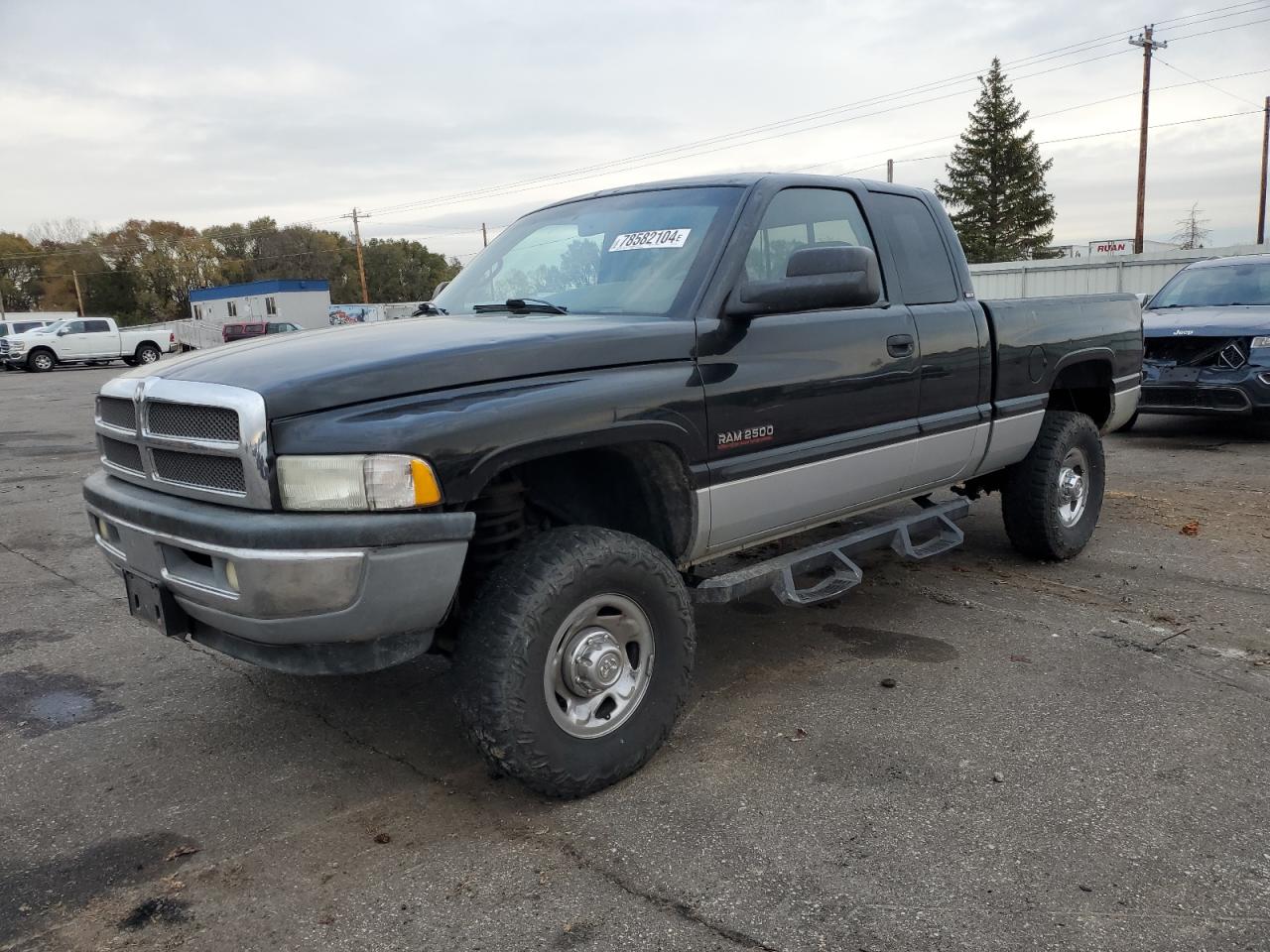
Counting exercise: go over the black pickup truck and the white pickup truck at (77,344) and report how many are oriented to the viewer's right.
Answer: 0

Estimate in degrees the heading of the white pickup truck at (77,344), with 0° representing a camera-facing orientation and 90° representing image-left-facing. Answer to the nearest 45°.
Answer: approximately 90°

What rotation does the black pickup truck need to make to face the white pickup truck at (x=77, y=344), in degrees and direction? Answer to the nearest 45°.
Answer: approximately 90° to its right

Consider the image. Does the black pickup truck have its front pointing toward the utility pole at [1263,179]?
no

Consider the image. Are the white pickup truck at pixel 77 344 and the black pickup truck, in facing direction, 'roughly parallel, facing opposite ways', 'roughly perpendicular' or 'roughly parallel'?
roughly parallel

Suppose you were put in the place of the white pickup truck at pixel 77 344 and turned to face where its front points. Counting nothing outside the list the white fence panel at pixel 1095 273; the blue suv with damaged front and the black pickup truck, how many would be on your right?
0

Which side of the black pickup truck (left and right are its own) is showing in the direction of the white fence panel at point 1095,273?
back

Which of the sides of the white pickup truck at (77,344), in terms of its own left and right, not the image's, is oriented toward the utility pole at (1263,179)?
back

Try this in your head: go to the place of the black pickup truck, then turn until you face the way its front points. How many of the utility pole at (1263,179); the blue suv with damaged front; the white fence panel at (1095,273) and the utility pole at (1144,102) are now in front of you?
0

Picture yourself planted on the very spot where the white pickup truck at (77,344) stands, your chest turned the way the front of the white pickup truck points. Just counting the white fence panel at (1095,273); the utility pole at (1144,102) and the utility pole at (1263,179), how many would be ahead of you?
0

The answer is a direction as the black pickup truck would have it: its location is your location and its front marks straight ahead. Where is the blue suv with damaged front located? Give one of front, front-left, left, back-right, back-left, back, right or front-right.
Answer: back

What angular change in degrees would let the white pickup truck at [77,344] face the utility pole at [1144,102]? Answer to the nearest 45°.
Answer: approximately 135° to its left

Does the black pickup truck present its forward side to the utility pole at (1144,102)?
no

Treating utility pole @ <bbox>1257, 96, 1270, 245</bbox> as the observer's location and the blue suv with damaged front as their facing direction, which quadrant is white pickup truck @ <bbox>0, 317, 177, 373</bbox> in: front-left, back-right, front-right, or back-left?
front-right

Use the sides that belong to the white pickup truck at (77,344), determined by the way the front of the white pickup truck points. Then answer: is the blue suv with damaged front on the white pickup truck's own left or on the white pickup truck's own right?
on the white pickup truck's own left

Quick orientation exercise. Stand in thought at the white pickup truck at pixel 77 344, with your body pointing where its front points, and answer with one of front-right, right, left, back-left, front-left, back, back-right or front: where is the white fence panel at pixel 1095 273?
back-left

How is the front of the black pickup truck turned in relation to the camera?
facing the viewer and to the left of the viewer
